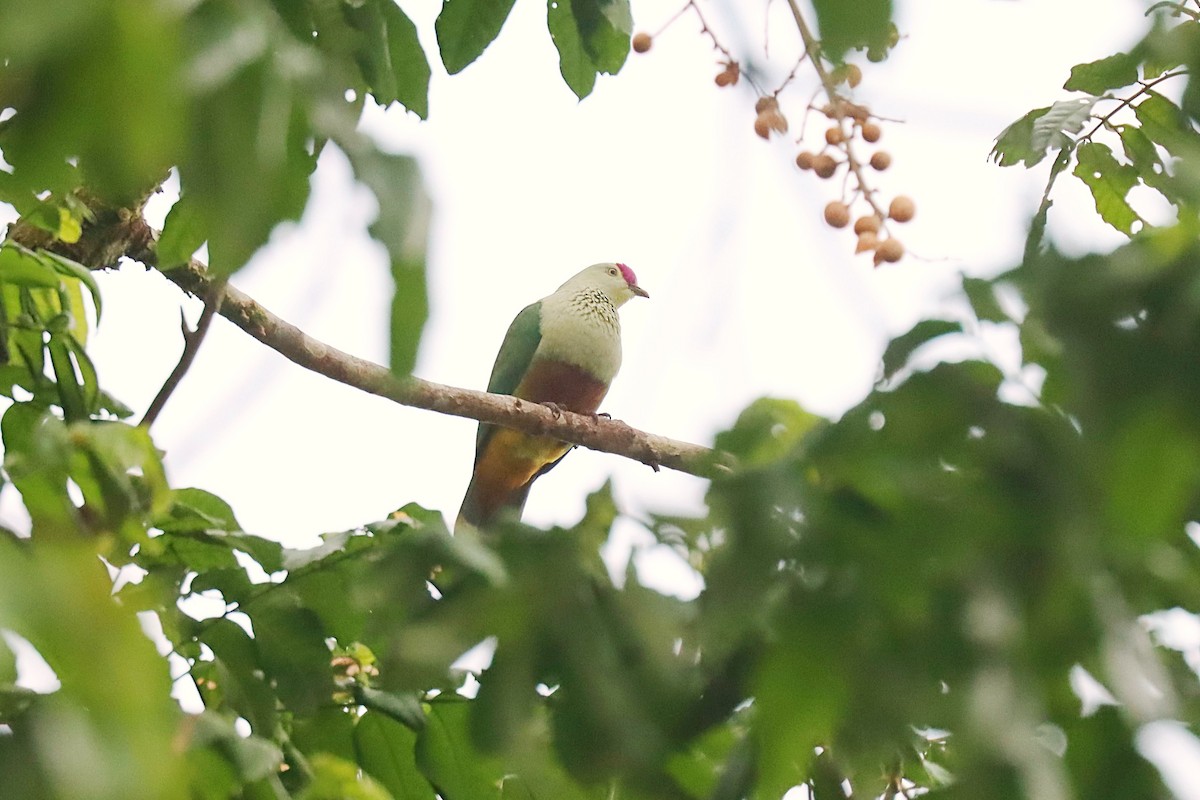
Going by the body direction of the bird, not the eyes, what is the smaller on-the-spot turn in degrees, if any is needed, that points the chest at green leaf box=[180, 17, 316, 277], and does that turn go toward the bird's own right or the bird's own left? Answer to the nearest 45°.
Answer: approximately 45° to the bird's own right

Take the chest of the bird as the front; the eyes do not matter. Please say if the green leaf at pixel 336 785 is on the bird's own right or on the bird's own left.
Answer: on the bird's own right

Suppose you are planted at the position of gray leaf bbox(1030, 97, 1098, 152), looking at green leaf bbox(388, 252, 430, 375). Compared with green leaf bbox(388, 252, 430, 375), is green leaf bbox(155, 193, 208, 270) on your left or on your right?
right

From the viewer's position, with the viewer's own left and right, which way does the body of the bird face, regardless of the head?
facing the viewer and to the right of the viewer

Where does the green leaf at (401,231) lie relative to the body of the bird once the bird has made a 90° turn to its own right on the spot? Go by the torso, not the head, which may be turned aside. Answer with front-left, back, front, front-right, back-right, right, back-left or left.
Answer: front-left

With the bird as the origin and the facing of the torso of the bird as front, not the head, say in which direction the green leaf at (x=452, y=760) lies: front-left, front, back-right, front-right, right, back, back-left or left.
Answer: front-right

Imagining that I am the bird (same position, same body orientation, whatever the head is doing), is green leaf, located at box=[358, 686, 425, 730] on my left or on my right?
on my right

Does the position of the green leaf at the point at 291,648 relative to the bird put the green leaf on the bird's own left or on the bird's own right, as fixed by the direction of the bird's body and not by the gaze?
on the bird's own right

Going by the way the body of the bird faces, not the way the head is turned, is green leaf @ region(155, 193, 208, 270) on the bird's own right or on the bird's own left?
on the bird's own right

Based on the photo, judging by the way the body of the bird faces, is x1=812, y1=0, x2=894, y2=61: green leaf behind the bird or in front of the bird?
in front

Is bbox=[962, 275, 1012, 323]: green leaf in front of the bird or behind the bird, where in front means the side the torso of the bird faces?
in front

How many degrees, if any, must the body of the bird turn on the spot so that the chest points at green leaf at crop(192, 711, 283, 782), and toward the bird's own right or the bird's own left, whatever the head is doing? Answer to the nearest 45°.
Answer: approximately 45° to the bird's own right
